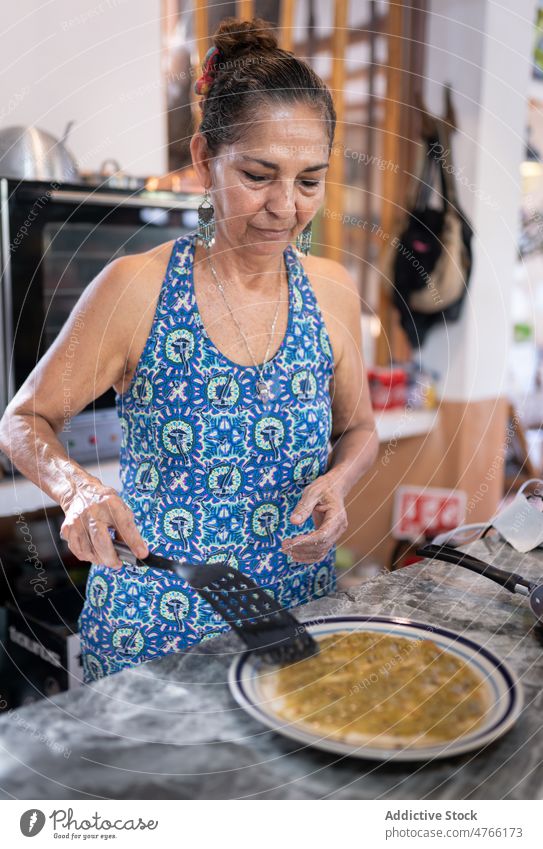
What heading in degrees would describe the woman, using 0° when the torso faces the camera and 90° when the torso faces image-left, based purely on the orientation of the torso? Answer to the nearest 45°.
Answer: approximately 315°

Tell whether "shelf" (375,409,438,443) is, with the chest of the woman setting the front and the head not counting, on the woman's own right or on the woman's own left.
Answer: on the woman's own left

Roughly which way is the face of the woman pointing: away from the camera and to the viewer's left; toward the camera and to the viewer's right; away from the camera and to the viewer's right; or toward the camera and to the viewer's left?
toward the camera and to the viewer's right
